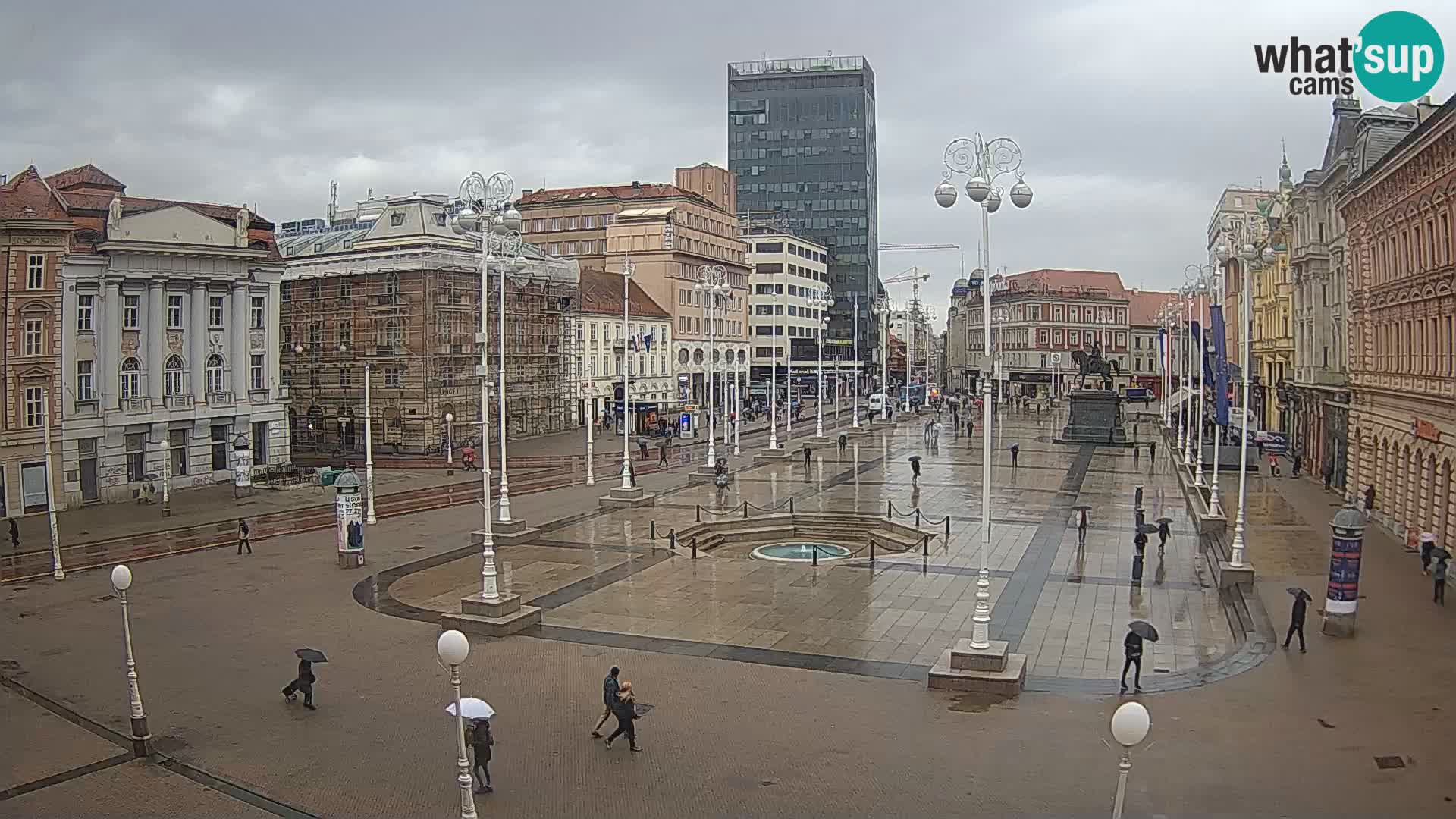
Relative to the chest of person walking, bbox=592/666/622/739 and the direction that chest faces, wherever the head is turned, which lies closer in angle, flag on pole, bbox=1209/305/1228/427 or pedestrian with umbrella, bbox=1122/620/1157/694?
the pedestrian with umbrella

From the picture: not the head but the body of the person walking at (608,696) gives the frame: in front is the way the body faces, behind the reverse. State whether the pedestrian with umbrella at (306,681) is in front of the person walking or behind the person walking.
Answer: behind
